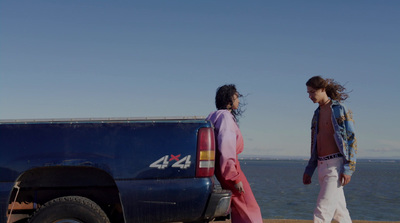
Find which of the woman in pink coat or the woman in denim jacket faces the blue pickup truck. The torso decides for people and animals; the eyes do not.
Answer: the woman in denim jacket

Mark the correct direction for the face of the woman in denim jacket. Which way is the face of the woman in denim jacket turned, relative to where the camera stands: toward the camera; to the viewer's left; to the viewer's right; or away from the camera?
to the viewer's left

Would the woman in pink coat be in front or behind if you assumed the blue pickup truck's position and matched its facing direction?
behind

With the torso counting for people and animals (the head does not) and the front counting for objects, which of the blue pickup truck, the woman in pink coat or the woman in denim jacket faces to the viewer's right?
the woman in pink coat

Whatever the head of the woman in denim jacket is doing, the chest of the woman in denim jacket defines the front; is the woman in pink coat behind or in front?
in front

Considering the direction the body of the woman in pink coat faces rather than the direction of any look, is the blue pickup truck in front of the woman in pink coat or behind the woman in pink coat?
behind

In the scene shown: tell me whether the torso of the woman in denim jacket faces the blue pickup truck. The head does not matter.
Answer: yes

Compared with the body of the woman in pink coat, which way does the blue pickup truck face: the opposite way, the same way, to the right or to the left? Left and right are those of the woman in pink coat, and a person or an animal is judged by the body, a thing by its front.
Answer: the opposite way

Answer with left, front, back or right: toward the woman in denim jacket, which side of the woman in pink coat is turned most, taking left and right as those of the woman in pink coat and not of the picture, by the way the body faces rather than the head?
front

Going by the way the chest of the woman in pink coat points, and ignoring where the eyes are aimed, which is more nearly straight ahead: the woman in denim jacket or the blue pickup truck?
the woman in denim jacket

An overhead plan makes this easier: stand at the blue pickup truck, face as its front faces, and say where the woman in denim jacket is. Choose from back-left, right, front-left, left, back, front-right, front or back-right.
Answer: back

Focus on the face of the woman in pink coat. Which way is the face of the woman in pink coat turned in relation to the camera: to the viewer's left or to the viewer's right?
to the viewer's right

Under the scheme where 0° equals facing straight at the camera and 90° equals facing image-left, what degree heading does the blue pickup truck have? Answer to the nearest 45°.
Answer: approximately 90°

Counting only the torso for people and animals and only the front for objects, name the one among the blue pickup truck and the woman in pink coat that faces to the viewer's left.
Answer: the blue pickup truck

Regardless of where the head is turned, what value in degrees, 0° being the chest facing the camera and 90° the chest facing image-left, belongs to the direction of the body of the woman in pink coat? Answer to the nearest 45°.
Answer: approximately 270°
